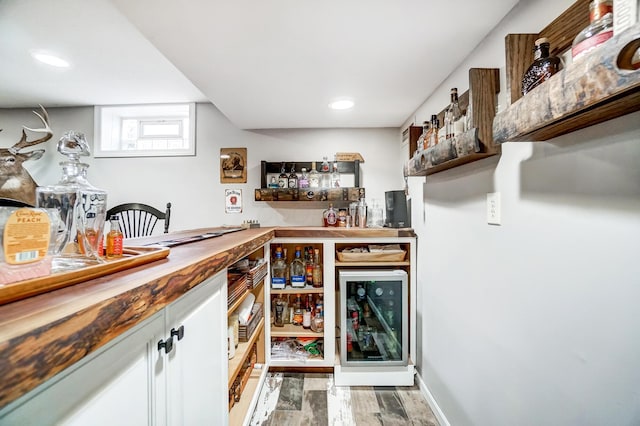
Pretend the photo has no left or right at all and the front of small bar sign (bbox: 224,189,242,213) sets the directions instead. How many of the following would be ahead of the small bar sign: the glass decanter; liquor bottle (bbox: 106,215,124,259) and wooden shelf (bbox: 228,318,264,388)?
3

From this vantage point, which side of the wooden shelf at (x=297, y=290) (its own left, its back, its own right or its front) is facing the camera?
front

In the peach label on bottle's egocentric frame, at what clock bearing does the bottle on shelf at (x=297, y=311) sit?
The bottle on shelf is roughly at 8 o'clock from the peach label on bottle.

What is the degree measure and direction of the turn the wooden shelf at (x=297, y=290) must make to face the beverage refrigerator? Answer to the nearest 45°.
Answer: approximately 90° to its left

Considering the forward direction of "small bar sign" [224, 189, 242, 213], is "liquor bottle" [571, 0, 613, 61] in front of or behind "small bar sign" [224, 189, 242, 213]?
in front

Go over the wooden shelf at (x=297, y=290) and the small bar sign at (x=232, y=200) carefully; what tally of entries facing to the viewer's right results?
0

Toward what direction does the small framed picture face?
toward the camera

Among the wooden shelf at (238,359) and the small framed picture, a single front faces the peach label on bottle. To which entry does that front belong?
the small framed picture

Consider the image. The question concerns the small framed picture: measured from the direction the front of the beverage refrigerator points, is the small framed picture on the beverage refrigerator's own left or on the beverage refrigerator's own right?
on the beverage refrigerator's own right

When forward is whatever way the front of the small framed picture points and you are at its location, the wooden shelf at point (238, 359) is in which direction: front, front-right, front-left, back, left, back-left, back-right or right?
front

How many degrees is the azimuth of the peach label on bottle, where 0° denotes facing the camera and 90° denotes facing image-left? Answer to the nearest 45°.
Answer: approximately 0°

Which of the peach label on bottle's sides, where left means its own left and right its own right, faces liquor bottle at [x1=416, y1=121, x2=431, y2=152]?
left

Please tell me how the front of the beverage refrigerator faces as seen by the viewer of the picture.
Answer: facing the viewer

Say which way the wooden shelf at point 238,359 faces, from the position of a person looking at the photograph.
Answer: facing to the right of the viewer

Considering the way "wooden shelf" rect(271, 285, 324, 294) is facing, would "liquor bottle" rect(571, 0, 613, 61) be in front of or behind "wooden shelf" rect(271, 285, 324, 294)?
in front
